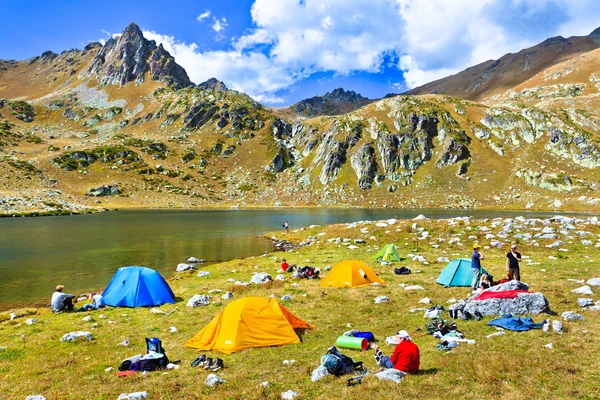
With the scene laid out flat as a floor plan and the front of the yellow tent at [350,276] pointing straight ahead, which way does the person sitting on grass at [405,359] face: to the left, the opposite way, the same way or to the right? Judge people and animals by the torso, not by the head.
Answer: the opposite way

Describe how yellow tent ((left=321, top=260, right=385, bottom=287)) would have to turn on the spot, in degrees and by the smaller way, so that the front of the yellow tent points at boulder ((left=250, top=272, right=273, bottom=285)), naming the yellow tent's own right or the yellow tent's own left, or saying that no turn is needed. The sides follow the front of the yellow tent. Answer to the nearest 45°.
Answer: approximately 135° to the yellow tent's own right

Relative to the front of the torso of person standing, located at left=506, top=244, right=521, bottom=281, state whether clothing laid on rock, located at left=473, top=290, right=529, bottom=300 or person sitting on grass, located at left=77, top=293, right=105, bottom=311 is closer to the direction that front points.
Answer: the clothing laid on rock

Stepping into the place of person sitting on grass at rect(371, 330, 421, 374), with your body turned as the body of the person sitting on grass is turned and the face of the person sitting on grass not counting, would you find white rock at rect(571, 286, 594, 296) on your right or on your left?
on your right

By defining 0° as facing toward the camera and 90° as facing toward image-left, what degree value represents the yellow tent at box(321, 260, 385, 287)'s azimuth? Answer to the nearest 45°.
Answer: approximately 315°

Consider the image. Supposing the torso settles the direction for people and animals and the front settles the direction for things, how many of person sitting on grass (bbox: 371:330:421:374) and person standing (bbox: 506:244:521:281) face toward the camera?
1

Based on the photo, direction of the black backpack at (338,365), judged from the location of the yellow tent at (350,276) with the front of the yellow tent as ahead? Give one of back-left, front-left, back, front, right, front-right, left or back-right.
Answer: front-right

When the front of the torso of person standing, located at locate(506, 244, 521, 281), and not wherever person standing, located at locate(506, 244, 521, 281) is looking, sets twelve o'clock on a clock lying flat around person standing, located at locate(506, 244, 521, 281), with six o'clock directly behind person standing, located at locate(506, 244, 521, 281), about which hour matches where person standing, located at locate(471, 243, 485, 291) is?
person standing, located at locate(471, 243, 485, 291) is roughly at 2 o'clock from person standing, located at locate(506, 244, 521, 281).

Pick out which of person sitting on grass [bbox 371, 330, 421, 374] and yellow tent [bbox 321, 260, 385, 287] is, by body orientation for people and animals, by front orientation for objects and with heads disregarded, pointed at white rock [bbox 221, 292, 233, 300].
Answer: the person sitting on grass

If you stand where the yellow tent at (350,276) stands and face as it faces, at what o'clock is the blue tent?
The blue tent is roughly at 4 o'clock from the yellow tent.

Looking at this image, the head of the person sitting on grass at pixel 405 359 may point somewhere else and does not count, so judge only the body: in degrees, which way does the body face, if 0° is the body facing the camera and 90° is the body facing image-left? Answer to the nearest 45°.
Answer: approximately 135°

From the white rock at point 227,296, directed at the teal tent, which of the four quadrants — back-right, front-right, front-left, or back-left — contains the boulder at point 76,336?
back-right
